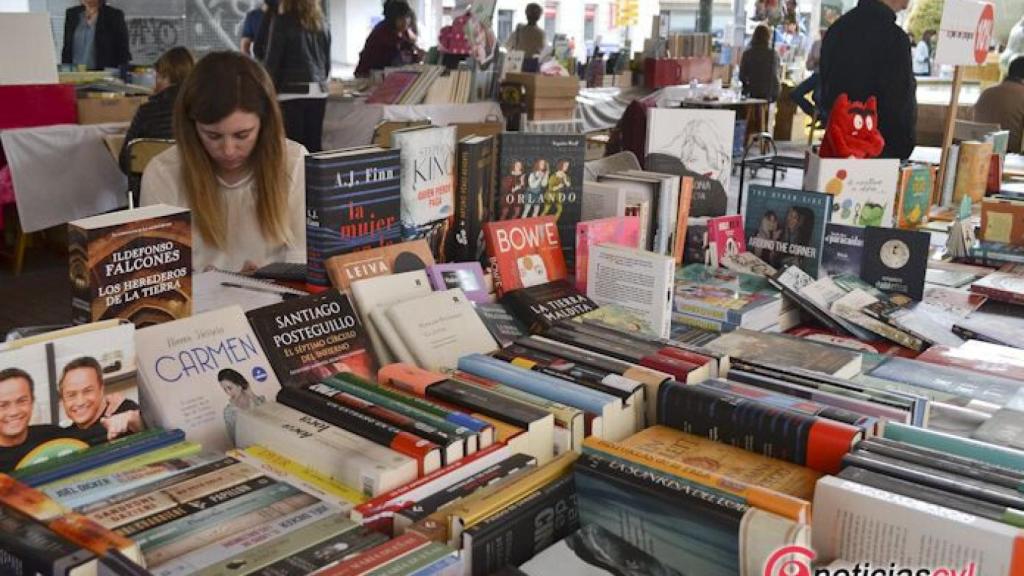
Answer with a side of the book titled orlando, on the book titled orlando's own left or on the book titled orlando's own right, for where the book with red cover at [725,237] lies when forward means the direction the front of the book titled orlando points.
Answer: on the book titled orlando's own left

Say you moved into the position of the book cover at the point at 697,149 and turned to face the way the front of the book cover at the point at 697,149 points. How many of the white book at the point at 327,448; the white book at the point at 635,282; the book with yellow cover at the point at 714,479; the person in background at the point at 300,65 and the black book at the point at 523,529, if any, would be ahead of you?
4

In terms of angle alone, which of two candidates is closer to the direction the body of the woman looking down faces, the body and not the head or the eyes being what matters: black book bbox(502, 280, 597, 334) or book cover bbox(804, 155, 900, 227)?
the black book

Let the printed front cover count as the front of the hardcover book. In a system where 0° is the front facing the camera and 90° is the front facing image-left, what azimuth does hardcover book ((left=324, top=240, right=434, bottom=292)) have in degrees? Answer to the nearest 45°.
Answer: approximately 0°

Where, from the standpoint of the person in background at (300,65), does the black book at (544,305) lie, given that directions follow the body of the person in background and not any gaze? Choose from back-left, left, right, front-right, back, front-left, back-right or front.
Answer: back

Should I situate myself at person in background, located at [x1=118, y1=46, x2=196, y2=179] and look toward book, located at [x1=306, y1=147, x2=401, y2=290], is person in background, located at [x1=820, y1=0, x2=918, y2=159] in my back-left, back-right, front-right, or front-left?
front-left

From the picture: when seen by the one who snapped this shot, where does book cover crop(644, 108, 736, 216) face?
facing the viewer

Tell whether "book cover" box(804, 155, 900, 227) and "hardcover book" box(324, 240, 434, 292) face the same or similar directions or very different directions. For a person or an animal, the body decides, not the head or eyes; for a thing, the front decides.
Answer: same or similar directions

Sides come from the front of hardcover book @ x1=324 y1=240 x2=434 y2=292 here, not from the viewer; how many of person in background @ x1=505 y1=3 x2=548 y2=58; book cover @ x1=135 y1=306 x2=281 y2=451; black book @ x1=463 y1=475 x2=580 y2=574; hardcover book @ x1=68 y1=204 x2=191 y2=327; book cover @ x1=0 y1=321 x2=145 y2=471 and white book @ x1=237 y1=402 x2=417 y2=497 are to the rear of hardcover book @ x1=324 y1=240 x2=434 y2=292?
1

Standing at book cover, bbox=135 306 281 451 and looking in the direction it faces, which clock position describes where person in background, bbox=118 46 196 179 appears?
The person in background is roughly at 6 o'clock from the book cover.

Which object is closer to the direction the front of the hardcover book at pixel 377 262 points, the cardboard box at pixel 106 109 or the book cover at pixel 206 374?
the book cover

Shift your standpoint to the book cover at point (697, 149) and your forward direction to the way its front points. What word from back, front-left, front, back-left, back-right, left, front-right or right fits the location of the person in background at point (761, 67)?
back

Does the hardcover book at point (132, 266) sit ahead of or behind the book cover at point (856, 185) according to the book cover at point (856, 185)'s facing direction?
ahead

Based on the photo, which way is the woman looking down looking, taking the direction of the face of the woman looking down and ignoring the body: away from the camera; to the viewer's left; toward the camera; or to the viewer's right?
toward the camera

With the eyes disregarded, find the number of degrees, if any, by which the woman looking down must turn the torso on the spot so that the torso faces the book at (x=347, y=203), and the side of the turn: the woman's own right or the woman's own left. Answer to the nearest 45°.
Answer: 0° — they already face it

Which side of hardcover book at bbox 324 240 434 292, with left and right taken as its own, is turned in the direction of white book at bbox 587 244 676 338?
left

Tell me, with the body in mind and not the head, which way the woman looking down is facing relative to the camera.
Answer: toward the camera

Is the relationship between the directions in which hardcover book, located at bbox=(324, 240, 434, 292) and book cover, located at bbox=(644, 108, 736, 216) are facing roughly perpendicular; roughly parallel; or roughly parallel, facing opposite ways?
roughly parallel

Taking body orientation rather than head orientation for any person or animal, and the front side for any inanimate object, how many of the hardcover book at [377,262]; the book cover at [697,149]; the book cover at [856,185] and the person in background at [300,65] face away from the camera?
1

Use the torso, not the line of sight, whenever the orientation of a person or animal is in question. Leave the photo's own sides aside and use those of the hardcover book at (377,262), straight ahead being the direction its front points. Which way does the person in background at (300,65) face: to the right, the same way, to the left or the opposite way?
the opposite way

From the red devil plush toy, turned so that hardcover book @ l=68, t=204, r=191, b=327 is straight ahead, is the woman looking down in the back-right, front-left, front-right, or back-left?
front-right
